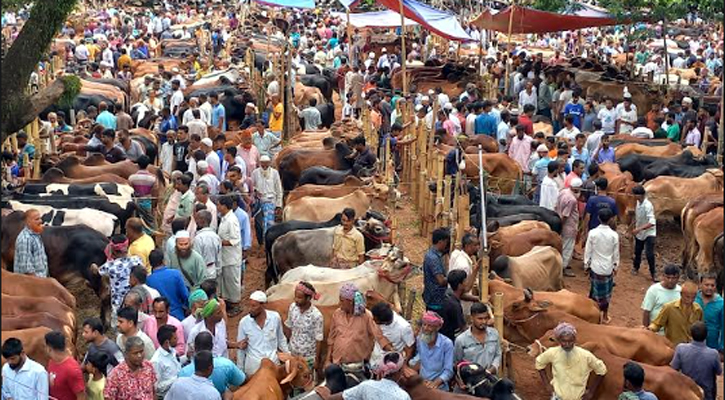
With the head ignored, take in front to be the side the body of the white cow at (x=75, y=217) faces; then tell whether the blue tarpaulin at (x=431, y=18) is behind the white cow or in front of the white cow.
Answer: behind

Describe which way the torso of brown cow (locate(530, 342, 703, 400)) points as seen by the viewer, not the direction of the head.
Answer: to the viewer's left

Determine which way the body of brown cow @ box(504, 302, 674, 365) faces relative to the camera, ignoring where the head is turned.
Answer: to the viewer's left

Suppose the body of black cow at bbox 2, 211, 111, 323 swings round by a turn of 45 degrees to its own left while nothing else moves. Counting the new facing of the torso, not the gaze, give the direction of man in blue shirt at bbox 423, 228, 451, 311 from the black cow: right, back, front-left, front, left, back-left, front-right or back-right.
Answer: left

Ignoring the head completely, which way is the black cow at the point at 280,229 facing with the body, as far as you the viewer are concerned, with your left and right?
facing to the right of the viewer

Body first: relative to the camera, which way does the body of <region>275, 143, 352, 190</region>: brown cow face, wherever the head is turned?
to the viewer's right

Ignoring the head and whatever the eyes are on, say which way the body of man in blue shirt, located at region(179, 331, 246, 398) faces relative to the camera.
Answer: away from the camera

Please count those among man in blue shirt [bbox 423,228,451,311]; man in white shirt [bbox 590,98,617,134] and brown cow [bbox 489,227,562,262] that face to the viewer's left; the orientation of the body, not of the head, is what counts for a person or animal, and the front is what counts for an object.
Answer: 1

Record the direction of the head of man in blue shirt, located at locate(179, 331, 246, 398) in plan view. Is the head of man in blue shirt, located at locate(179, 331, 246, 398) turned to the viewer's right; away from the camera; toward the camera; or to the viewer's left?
away from the camera
